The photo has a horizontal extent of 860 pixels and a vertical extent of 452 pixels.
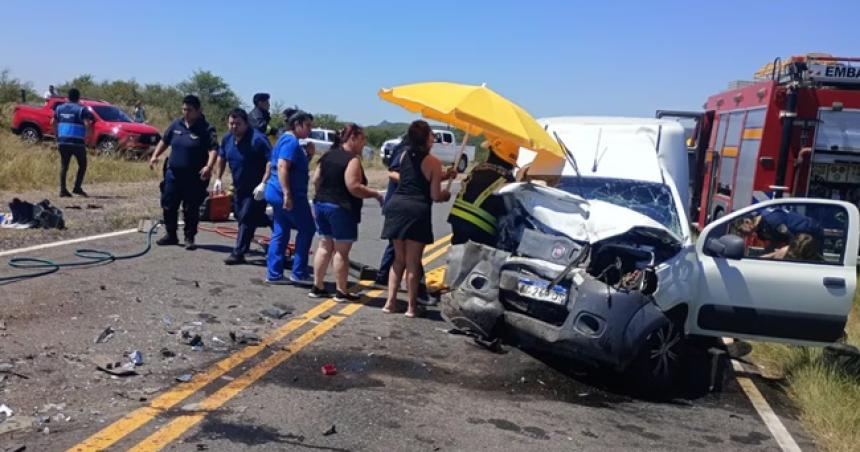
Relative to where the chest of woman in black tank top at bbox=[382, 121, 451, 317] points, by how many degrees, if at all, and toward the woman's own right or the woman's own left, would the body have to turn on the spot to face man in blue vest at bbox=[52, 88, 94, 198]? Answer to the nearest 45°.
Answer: approximately 90° to the woman's own left

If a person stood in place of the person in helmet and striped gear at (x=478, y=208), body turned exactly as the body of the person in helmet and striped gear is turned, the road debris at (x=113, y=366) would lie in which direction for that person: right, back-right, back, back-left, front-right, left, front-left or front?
back

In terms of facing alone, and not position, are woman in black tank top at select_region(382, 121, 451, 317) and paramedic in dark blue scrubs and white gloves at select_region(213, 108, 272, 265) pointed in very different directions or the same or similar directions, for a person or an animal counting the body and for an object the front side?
very different directions

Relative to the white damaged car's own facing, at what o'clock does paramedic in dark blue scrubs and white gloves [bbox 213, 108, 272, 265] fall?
The paramedic in dark blue scrubs and white gloves is roughly at 2 o'clock from the white damaged car.

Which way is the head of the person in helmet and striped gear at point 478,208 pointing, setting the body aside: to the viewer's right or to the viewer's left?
to the viewer's right

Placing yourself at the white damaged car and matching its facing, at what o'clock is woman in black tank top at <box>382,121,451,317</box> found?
The woman in black tank top is roughly at 2 o'clock from the white damaged car.

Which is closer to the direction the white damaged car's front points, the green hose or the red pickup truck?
the green hose

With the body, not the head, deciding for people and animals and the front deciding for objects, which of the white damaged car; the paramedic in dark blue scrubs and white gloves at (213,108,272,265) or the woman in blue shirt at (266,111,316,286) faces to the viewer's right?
the woman in blue shirt

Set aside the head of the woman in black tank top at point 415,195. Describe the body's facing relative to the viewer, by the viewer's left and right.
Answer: facing away from the viewer and to the right of the viewer

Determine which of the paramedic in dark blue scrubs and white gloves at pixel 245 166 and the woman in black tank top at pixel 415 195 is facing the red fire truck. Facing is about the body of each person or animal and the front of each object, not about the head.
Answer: the woman in black tank top

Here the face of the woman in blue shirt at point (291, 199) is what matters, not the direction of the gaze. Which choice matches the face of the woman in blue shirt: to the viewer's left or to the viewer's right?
to the viewer's right
